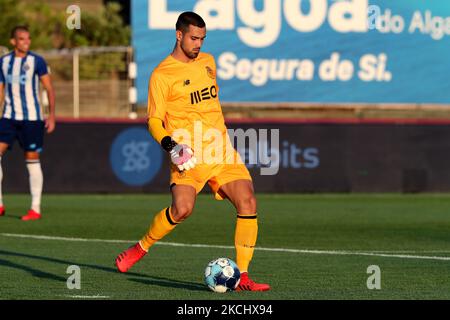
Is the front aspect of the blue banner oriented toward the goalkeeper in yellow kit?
yes

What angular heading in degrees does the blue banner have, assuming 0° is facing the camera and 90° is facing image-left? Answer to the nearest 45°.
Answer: approximately 0°
